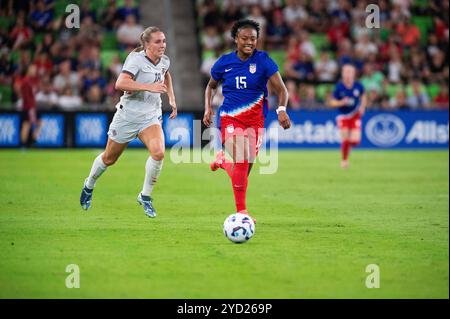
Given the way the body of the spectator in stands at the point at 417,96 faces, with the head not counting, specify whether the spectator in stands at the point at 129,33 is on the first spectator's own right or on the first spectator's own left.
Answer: on the first spectator's own right

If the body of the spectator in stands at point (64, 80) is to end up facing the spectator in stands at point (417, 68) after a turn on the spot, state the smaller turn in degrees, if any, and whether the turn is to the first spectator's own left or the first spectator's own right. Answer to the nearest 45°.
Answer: approximately 90° to the first spectator's own left

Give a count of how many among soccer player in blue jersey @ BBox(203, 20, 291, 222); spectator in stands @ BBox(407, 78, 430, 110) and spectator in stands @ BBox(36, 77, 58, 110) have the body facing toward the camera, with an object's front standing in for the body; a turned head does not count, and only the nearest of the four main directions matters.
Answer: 3

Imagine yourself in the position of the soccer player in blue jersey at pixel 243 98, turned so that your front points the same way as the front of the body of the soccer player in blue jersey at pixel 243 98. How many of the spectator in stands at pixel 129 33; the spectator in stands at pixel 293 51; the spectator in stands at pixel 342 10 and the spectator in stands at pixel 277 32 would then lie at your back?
4

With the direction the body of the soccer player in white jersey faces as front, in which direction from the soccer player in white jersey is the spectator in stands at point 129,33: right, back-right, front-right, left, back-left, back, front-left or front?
back-left

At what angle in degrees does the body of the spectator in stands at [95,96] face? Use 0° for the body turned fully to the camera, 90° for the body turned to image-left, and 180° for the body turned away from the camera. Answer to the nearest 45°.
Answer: approximately 0°

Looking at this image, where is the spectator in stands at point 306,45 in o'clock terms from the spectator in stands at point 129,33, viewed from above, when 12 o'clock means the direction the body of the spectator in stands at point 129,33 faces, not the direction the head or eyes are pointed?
the spectator in stands at point 306,45 is roughly at 9 o'clock from the spectator in stands at point 129,33.

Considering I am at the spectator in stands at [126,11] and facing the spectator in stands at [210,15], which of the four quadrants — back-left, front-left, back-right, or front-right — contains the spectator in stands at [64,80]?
back-right

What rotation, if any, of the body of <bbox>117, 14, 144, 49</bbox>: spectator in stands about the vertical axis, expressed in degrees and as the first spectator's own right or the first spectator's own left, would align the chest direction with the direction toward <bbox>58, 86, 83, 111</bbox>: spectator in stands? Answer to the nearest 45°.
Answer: approximately 45° to the first spectator's own right

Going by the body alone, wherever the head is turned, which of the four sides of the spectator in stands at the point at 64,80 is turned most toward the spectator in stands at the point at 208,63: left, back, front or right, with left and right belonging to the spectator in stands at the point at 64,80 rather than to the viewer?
left
